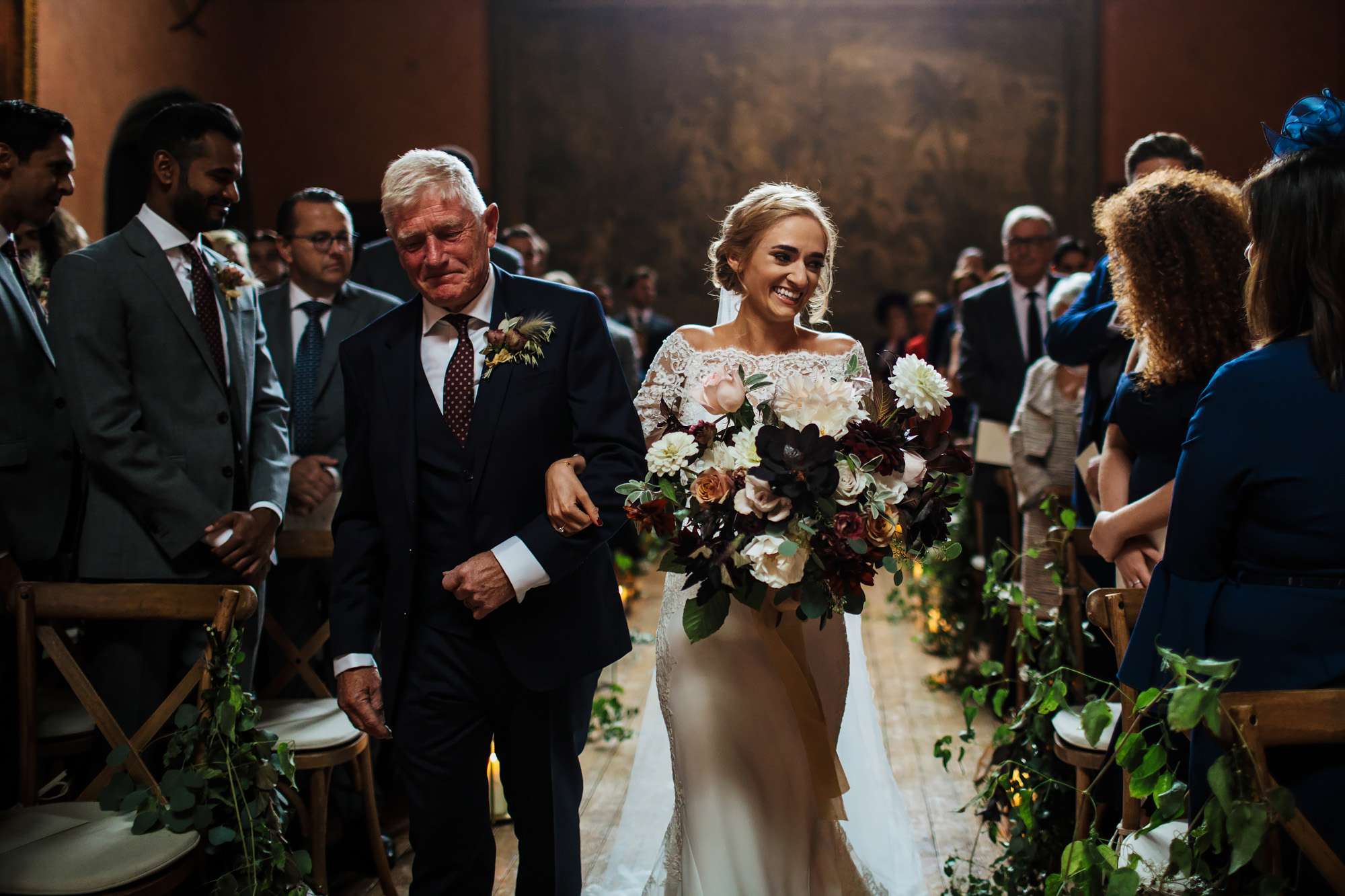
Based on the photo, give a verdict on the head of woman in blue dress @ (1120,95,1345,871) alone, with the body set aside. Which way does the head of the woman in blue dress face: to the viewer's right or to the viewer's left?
to the viewer's left

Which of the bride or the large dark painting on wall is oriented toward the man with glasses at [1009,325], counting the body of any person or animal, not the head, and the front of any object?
the large dark painting on wall

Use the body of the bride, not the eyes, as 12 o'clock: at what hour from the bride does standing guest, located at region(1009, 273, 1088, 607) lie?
The standing guest is roughly at 7 o'clock from the bride.

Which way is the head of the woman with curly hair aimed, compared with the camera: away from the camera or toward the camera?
away from the camera

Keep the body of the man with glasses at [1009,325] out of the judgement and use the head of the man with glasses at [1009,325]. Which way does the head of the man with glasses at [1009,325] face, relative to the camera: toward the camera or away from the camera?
toward the camera

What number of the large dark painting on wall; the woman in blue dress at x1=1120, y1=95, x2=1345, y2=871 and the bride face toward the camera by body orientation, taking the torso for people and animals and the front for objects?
2

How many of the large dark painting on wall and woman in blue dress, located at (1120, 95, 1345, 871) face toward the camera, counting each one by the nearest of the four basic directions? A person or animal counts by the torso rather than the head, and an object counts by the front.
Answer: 1

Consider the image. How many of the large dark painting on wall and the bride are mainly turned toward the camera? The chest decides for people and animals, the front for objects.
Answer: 2

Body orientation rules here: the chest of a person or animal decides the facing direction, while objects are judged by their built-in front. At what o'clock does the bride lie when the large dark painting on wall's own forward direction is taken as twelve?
The bride is roughly at 12 o'clock from the large dark painting on wall.

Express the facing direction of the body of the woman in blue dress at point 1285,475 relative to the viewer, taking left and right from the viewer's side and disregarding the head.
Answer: facing away from the viewer and to the left of the viewer

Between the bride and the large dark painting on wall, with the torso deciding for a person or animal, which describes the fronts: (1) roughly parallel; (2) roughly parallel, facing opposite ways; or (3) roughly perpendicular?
roughly parallel

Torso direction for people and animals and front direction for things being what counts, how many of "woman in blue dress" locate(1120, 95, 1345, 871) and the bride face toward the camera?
1

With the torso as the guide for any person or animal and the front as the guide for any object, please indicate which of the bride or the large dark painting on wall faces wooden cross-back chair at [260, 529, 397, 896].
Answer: the large dark painting on wall

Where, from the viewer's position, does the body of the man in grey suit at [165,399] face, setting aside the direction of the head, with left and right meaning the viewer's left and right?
facing the viewer and to the right of the viewer

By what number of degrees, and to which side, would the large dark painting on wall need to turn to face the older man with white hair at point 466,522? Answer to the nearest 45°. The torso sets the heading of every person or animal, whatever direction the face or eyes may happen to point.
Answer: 0° — it already faces them

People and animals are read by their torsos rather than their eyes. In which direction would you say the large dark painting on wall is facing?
toward the camera

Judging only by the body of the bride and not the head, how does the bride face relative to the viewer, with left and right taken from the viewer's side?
facing the viewer

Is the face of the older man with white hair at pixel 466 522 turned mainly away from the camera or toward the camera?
toward the camera

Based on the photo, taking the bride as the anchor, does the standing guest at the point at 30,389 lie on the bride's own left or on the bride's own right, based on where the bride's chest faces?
on the bride's own right
